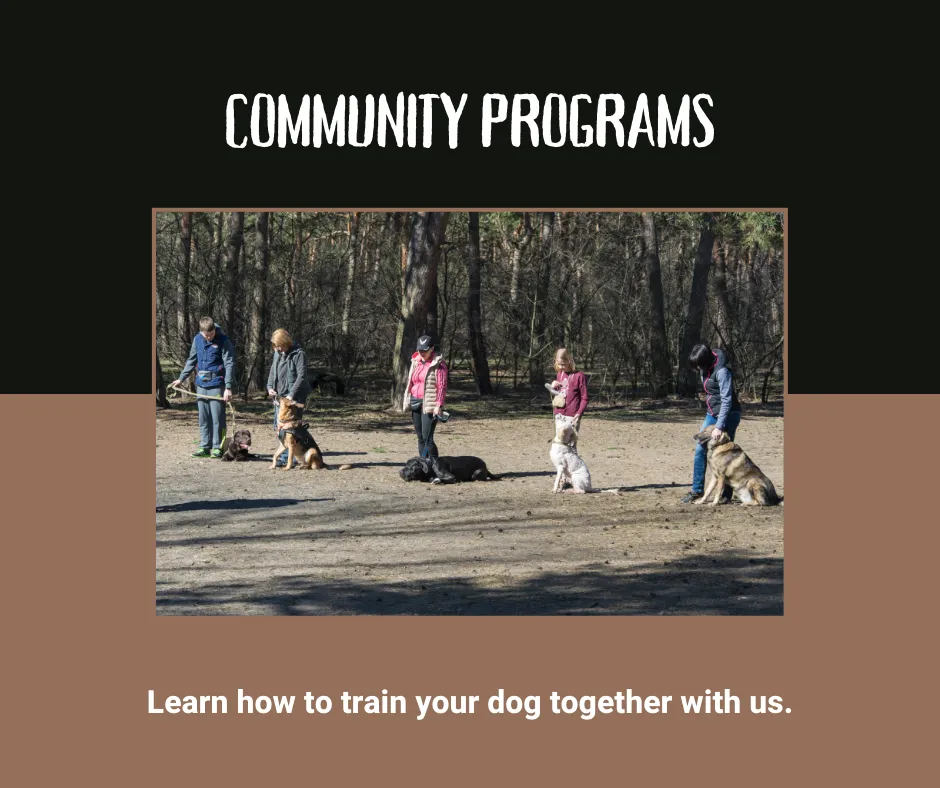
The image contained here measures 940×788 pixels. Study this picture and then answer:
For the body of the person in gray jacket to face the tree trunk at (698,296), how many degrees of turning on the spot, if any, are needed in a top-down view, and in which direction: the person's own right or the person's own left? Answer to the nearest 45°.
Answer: approximately 180°

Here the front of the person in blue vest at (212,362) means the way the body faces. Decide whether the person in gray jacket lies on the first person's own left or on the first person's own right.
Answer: on the first person's own left

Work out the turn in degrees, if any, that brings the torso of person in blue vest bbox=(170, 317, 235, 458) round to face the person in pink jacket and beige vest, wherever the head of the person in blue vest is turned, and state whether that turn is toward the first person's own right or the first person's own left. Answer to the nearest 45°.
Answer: approximately 90° to the first person's own left

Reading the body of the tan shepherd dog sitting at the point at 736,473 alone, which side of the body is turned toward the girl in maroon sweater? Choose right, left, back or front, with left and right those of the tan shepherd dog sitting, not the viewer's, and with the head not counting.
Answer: front

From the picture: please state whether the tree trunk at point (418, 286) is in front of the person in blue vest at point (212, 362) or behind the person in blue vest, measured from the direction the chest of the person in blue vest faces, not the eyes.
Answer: behind

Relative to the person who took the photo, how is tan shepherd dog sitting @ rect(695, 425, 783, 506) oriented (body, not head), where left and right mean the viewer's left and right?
facing to the left of the viewer

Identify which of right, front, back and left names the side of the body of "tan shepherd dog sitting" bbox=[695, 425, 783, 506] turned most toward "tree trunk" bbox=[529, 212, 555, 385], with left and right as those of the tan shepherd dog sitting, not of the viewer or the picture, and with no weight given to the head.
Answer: right

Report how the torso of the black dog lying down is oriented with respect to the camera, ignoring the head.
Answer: to the viewer's left

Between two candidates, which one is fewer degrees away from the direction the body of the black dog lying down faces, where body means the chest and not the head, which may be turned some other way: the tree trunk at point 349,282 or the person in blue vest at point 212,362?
the person in blue vest

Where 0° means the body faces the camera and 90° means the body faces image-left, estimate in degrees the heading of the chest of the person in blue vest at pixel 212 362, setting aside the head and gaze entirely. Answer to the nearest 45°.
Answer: approximately 45°

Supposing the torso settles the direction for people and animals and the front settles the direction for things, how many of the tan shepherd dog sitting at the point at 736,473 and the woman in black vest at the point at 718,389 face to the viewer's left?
2

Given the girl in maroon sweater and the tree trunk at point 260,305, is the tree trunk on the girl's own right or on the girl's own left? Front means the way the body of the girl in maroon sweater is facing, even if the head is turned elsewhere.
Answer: on the girl's own right

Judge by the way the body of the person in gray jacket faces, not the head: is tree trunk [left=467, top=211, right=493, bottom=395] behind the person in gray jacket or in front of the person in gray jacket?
behind

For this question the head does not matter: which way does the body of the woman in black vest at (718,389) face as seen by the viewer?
to the viewer's left
